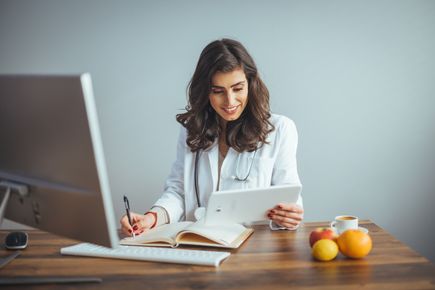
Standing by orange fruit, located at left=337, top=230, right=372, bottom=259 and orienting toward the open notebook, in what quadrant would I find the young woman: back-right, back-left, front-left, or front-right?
front-right

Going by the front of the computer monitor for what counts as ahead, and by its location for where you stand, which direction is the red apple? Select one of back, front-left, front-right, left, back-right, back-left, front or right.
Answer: front-right

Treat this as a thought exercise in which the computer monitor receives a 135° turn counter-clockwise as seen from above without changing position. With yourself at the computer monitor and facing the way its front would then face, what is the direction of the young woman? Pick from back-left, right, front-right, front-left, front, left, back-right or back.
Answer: back-right

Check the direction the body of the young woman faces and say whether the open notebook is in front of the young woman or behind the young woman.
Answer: in front

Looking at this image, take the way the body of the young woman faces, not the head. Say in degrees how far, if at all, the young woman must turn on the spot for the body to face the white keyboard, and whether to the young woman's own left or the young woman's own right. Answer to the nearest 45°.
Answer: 0° — they already face it

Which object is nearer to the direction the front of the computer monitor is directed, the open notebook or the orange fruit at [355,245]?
the open notebook

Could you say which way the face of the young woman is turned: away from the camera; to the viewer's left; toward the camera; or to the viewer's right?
toward the camera

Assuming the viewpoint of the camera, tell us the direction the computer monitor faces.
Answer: facing away from the viewer and to the right of the viewer

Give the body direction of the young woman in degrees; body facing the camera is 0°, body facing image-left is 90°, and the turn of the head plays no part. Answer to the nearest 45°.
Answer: approximately 0°
